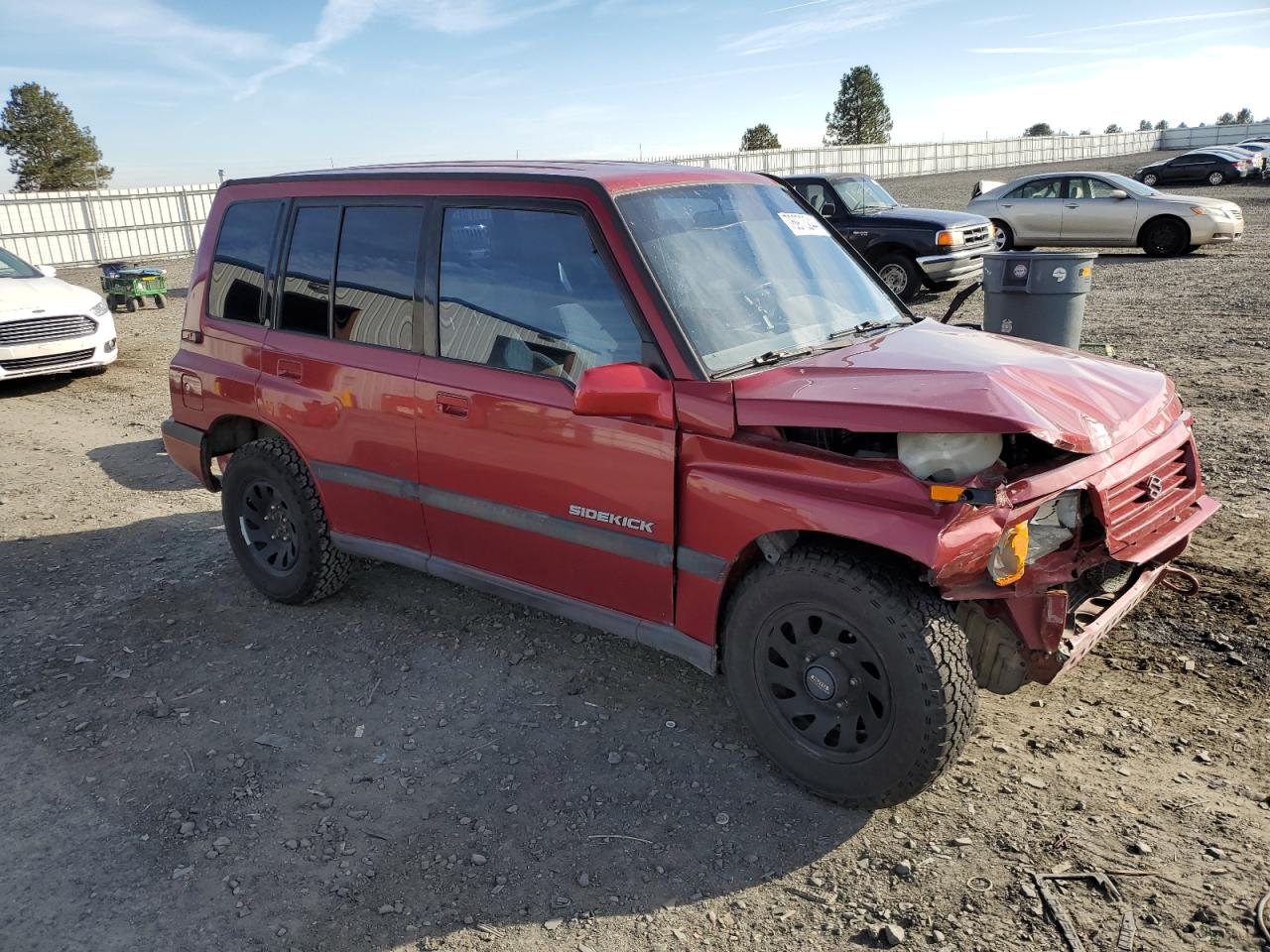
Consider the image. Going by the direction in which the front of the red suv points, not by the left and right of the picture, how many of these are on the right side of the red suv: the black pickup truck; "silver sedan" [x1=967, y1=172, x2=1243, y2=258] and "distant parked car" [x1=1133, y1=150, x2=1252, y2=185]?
0

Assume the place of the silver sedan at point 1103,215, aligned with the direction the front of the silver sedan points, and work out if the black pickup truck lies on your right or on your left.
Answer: on your right

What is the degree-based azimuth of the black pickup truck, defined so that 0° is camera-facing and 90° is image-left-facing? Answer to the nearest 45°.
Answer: approximately 315°

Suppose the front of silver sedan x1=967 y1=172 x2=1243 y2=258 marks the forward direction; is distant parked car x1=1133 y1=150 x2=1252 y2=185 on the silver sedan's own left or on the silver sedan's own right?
on the silver sedan's own left

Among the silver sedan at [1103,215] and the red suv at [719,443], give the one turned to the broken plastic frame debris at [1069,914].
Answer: the red suv

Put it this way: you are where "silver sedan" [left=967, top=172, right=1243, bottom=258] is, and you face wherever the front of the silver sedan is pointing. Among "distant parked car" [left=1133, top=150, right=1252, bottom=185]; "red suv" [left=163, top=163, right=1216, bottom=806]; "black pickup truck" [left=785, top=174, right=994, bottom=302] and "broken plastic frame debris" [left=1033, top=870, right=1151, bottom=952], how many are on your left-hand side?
1

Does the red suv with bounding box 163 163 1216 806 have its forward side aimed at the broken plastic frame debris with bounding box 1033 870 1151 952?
yes

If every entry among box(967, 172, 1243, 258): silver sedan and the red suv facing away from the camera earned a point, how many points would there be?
0

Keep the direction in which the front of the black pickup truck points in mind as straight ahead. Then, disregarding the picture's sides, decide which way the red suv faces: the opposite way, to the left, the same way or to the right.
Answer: the same way

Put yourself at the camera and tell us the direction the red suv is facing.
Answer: facing the viewer and to the right of the viewer

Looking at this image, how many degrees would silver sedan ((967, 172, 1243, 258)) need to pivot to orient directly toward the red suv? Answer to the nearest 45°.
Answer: approximately 90° to its right

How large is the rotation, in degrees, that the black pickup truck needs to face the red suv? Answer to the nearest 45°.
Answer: approximately 45° to its right

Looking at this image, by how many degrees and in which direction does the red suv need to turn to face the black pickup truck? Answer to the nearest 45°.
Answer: approximately 135° to its left

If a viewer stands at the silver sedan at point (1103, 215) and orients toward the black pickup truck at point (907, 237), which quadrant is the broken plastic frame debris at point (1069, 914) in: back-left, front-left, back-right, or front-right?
front-left

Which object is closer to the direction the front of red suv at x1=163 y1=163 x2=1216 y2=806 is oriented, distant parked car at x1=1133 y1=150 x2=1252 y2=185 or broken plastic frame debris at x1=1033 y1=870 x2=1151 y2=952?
the broken plastic frame debris

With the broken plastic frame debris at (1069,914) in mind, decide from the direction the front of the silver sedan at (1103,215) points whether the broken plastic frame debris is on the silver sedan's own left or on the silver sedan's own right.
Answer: on the silver sedan's own right

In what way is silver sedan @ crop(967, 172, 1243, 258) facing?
to the viewer's right

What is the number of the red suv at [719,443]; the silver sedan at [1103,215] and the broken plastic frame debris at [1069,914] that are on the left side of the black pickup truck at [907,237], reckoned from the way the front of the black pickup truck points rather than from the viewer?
1

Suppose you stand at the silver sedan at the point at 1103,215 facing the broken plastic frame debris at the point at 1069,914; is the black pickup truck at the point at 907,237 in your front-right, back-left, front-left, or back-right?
front-right
